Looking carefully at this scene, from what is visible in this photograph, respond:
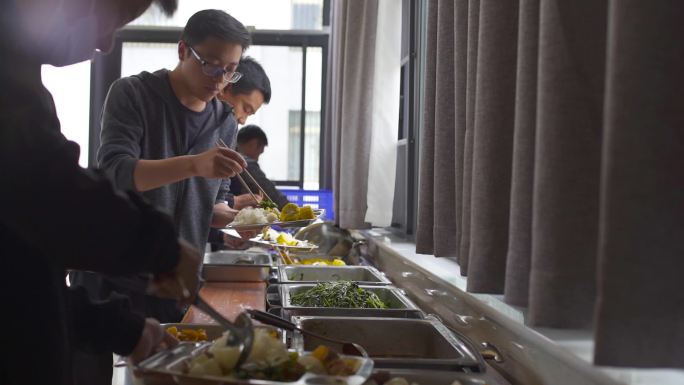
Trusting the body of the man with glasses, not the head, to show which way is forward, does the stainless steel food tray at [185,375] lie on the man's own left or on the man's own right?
on the man's own right

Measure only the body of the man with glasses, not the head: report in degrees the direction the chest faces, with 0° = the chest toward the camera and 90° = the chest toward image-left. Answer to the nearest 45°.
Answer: approximately 315°

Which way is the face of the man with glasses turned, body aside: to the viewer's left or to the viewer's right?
to the viewer's right
